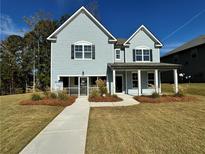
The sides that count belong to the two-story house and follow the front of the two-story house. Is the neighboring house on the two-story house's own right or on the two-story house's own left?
on the two-story house's own left

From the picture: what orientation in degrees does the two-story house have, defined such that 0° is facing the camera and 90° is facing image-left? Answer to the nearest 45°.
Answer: approximately 0°
